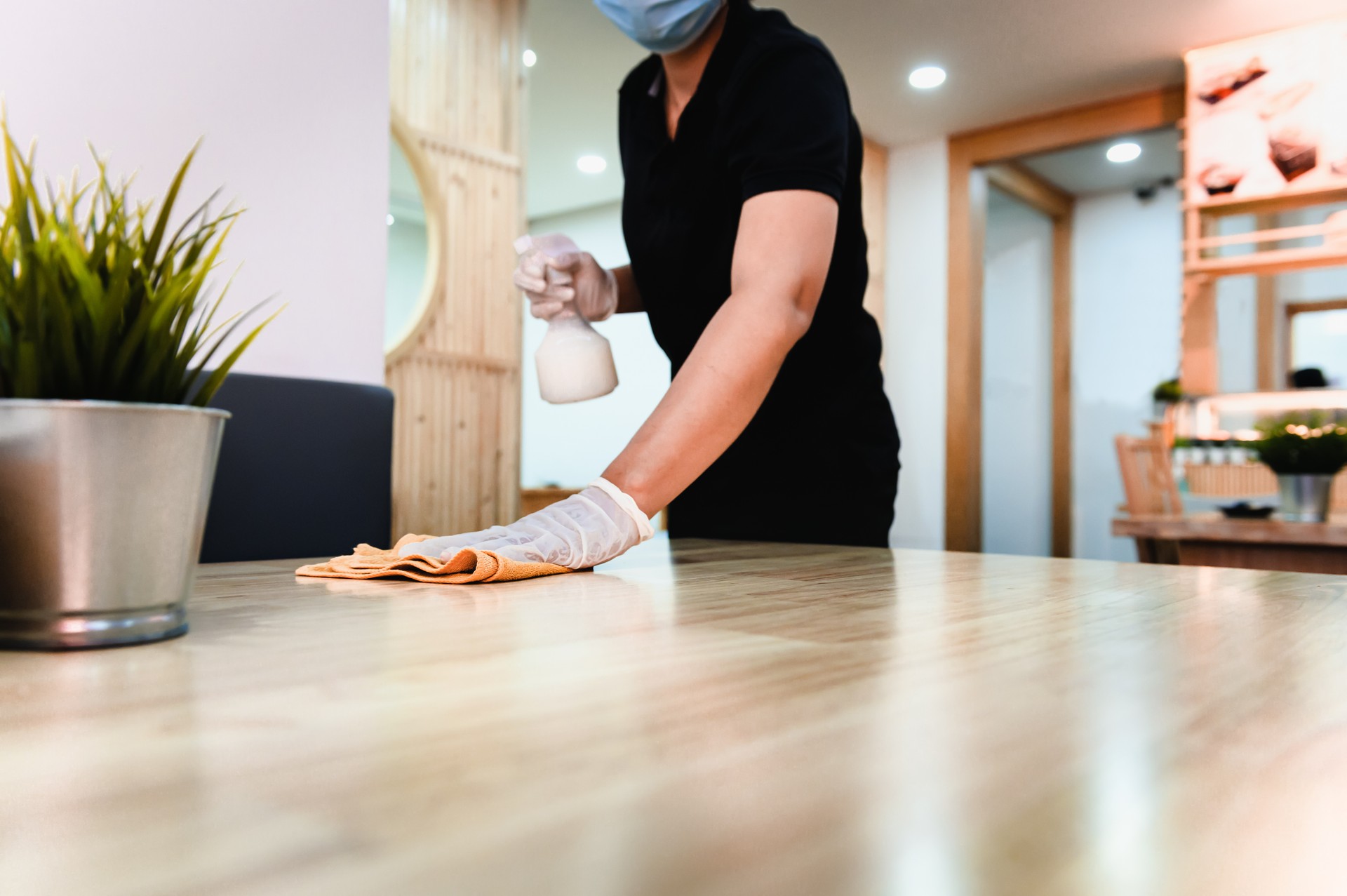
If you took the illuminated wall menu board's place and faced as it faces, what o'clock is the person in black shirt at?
The person in black shirt is roughly at 11 o'clock from the illuminated wall menu board.

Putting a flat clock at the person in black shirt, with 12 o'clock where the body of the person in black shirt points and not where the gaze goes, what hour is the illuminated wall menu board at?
The illuminated wall menu board is roughly at 6 o'clock from the person in black shirt.

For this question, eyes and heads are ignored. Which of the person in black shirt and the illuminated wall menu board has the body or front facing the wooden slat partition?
the illuminated wall menu board

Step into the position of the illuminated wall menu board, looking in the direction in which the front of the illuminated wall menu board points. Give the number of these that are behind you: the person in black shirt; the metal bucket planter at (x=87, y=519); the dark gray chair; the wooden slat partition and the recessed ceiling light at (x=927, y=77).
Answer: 0

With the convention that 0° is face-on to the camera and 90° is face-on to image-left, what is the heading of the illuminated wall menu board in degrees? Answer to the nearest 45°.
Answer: approximately 45°

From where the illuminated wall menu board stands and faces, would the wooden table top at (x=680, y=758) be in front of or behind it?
in front

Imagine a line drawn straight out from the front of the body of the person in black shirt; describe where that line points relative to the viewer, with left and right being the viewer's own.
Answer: facing the viewer and to the left of the viewer

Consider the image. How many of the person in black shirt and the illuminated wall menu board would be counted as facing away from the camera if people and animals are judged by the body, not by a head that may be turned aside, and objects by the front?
0

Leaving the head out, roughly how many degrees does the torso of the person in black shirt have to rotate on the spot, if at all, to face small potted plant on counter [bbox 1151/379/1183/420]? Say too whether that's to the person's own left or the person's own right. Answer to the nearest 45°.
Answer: approximately 180°

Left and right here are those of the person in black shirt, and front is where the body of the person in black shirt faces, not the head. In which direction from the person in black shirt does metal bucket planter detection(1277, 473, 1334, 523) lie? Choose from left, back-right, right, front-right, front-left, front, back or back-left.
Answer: back

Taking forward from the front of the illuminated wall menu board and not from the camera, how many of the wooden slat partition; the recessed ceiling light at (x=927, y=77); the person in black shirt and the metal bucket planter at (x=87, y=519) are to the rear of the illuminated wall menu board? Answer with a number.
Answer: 0

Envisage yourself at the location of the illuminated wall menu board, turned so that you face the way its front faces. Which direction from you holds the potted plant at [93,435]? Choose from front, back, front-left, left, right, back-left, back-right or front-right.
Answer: front-left

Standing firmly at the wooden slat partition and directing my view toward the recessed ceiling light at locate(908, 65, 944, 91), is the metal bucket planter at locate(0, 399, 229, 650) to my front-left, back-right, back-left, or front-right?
back-right

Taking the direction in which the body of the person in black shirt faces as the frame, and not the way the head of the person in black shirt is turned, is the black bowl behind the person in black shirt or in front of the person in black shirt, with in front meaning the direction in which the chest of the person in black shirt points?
behind

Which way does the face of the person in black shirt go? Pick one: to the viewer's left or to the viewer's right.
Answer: to the viewer's left
